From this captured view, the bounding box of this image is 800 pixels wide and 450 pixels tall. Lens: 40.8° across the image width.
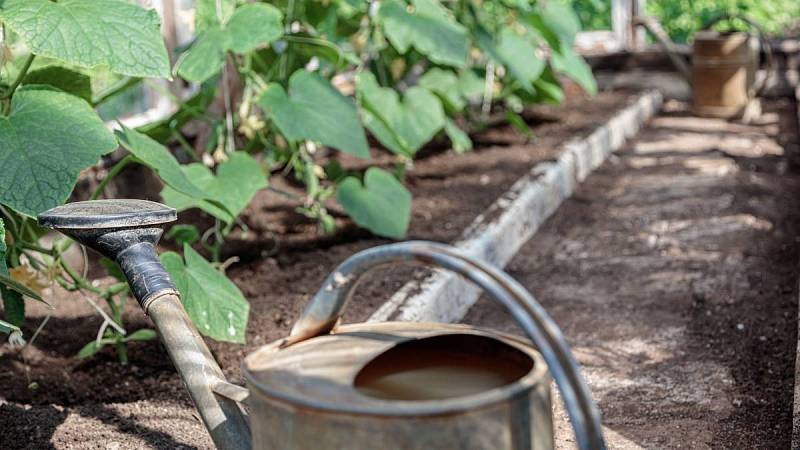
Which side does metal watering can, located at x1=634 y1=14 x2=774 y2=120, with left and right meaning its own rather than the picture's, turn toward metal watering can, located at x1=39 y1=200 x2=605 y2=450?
left

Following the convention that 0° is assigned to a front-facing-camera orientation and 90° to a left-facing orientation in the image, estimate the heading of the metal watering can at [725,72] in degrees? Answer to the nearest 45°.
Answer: approximately 90°

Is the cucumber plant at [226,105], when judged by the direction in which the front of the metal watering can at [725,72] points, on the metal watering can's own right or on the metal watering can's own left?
on the metal watering can's own left

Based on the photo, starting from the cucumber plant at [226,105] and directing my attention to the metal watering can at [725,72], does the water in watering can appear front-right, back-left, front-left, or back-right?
back-right

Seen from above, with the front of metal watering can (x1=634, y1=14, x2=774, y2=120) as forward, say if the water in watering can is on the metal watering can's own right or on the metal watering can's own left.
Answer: on the metal watering can's own left
